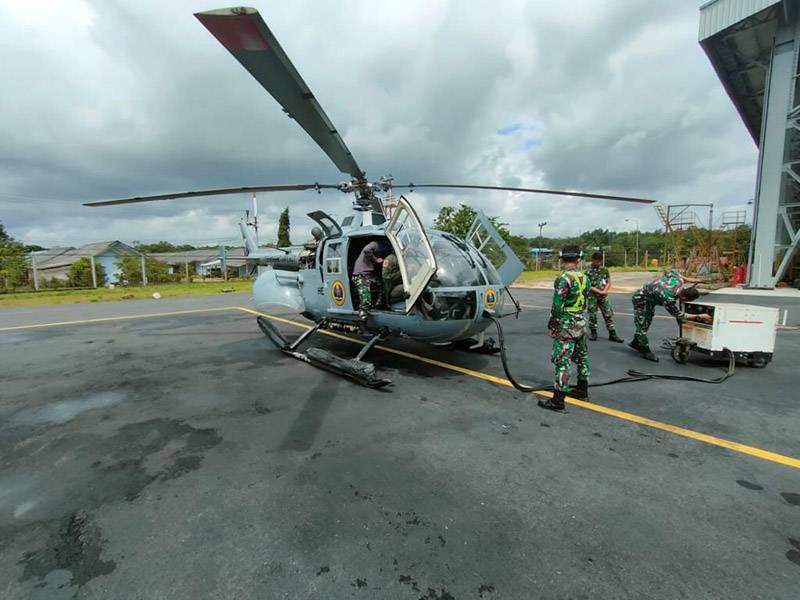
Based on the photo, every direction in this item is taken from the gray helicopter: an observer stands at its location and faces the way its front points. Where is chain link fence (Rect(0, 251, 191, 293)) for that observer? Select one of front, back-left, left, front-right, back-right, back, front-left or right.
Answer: back

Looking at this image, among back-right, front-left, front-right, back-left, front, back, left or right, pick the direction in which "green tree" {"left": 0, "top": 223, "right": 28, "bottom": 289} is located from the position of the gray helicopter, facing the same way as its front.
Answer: back

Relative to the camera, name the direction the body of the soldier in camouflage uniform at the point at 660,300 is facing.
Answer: to the viewer's right

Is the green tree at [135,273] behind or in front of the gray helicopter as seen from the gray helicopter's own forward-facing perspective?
behind

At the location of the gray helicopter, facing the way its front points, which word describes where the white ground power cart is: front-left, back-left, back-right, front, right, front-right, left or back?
front-left

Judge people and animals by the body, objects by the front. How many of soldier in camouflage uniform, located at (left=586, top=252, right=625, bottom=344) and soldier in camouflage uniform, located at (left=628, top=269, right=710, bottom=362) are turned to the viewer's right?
1

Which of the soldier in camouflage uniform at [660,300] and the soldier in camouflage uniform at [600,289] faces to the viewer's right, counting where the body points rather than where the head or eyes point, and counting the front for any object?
the soldier in camouflage uniform at [660,300]

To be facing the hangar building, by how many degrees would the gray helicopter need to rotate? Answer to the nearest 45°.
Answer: approximately 90° to its left

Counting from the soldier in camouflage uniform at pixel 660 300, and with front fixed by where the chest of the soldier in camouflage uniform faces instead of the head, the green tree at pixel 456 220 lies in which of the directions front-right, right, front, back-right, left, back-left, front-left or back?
back-left

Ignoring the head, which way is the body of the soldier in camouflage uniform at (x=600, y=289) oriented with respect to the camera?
toward the camera

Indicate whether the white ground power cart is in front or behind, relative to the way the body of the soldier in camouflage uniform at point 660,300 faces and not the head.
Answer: in front

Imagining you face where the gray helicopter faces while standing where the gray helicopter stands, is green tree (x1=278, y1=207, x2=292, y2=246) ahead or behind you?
behind

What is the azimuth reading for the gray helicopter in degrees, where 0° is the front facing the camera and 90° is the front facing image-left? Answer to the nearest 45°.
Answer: approximately 315°

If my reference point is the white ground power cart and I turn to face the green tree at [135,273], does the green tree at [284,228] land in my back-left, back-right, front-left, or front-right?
front-right

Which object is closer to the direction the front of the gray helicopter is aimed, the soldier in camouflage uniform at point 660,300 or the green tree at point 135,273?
the soldier in camouflage uniform

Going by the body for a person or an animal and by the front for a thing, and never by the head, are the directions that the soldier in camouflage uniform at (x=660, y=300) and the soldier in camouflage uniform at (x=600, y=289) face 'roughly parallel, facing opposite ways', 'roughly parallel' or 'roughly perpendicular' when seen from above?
roughly perpendicular

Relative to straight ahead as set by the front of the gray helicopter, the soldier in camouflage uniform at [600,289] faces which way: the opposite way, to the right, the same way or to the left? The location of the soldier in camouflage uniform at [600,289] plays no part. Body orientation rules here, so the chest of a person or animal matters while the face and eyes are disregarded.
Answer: to the right
